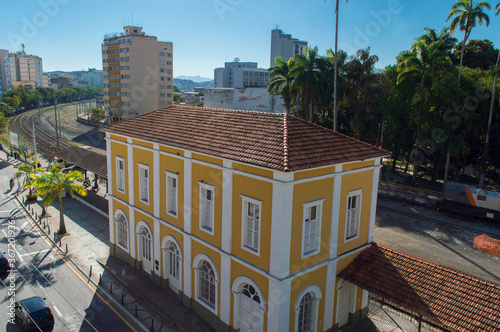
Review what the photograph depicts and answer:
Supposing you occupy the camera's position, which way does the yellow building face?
facing the viewer and to the left of the viewer

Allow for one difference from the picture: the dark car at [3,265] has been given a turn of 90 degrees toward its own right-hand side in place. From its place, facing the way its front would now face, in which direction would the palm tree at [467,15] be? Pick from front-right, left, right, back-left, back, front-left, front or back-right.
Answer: front-right

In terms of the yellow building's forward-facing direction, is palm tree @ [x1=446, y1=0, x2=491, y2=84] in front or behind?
behind

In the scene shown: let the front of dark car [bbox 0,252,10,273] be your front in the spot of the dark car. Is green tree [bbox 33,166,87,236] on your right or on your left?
on your right

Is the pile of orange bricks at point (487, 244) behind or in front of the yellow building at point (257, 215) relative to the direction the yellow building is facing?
behind

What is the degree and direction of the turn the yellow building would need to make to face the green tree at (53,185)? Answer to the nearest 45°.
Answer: approximately 90° to its right

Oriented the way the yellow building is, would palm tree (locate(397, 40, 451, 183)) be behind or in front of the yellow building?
behind

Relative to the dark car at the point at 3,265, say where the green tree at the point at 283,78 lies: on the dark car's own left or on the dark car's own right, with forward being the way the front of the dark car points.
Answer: on the dark car's own right

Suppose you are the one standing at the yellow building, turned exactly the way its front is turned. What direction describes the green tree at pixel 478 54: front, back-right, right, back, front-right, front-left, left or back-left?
back

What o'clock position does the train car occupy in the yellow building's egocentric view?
The train car is roughly at 6 o'clock from the yellow building.

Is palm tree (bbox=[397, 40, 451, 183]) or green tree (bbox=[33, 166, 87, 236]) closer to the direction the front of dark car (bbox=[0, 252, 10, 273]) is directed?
the green tree

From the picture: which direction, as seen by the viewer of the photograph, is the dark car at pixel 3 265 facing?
facing away from the viewer and to the left of the viewer

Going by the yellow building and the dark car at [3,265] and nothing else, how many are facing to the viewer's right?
0
